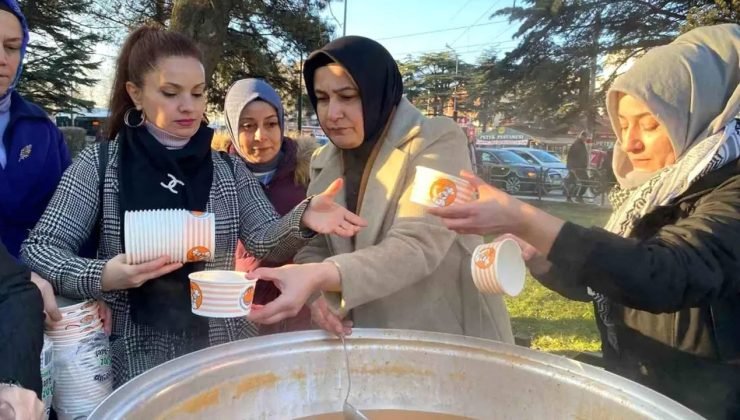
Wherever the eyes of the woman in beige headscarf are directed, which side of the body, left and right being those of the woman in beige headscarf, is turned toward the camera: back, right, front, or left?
left

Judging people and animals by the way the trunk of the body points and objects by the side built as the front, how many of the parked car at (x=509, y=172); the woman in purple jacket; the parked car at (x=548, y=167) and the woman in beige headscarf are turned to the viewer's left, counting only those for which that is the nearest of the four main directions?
1

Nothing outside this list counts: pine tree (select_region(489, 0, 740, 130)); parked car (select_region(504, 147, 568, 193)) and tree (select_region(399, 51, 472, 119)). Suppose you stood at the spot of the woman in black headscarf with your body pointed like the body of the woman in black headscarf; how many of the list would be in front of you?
0

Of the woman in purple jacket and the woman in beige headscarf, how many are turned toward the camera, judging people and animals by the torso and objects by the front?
1

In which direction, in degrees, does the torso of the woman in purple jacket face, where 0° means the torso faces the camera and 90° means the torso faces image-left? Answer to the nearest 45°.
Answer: approximately 0°

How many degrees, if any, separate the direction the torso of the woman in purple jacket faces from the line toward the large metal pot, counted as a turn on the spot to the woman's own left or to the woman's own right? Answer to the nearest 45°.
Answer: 0° — they already face it

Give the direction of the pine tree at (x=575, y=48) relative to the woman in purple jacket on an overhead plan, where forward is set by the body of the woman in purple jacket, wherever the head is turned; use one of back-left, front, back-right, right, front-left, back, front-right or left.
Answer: back-left

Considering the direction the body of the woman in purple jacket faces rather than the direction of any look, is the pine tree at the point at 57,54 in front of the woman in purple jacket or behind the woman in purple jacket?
behind

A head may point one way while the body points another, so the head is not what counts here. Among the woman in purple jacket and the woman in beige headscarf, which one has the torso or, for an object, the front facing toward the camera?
the woman in purple jacket

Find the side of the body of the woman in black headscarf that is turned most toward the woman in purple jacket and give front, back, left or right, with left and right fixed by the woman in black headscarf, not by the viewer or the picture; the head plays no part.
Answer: right

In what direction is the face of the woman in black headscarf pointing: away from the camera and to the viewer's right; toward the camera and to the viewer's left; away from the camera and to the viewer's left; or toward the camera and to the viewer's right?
toward the camera and to the viewer's left

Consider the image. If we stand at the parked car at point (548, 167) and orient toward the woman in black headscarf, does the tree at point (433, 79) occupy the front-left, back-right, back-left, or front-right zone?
back-right

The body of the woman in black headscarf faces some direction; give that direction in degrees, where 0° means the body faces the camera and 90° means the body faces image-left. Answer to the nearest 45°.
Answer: approximately 45°

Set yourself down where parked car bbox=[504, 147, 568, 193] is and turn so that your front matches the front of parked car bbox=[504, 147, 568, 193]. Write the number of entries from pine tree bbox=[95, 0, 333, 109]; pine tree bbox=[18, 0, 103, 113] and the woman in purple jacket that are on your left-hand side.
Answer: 0
